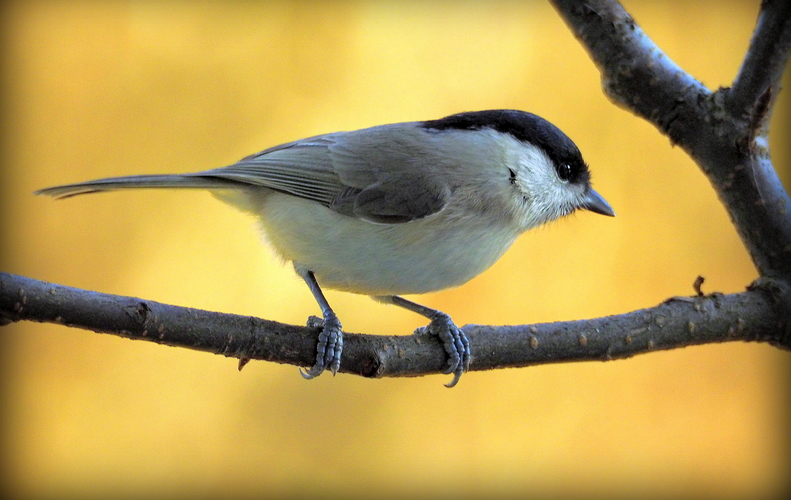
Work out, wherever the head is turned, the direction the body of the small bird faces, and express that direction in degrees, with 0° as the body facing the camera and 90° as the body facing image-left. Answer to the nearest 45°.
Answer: approximately 270°
